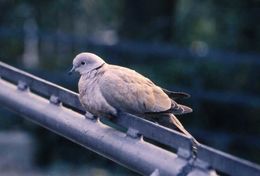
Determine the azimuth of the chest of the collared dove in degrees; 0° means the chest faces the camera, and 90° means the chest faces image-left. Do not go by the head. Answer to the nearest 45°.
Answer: approximately 90°
